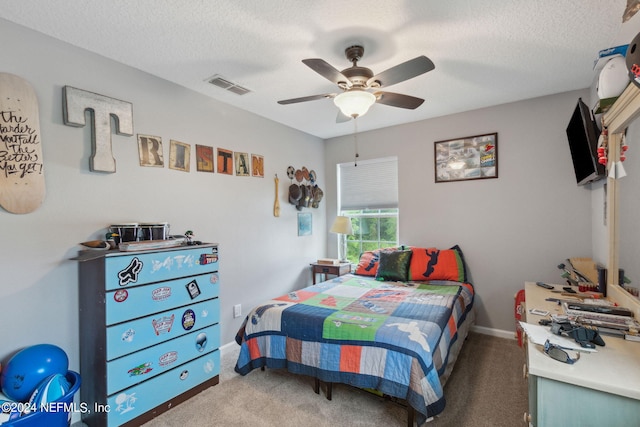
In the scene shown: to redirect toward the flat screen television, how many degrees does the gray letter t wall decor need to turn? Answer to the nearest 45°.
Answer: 0° — it already faces it

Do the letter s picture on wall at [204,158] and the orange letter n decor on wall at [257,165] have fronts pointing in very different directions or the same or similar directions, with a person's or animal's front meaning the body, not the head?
same or similar directions

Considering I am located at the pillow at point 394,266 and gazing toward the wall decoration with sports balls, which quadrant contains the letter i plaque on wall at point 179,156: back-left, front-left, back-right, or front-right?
front-left

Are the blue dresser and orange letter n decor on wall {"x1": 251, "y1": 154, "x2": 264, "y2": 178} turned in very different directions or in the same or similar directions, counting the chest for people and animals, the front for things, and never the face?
same or similar directions

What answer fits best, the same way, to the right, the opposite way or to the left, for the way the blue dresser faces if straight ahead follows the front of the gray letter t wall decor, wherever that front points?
the same way

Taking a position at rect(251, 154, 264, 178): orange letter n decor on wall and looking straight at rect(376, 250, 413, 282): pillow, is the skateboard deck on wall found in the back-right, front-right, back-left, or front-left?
back-right

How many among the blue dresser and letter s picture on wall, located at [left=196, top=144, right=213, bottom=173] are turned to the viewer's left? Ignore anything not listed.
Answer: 0

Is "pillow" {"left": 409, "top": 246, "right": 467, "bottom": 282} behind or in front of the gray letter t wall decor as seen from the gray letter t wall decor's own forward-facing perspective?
in front

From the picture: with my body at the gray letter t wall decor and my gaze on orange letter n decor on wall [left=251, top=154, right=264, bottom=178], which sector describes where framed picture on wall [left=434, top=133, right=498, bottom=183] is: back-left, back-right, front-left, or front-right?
front-right

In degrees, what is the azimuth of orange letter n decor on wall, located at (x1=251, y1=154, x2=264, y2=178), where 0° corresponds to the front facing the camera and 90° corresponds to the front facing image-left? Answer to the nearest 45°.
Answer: approximately 315°

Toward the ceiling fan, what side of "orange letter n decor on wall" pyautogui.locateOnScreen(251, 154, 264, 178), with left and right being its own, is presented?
front

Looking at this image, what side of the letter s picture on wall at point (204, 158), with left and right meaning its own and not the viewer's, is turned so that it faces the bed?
front

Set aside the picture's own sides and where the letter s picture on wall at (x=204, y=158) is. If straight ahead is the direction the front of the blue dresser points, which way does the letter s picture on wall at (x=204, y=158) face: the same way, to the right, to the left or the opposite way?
the same way

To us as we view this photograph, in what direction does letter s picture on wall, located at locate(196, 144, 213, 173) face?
facing the viewer and to the right of the viewer

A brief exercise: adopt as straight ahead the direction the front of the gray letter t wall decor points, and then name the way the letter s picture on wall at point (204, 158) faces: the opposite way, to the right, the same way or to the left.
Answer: the same way

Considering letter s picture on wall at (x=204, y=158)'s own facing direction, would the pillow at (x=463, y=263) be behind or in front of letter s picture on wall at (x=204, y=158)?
in front
